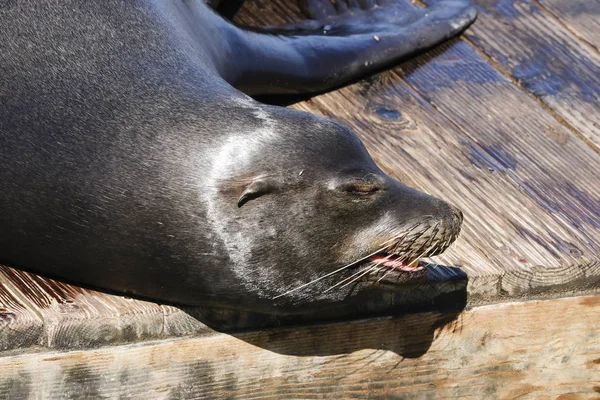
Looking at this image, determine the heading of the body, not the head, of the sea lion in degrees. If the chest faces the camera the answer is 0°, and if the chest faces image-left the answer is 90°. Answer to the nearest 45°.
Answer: approximately 270°
